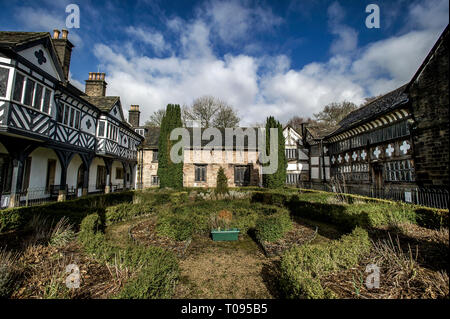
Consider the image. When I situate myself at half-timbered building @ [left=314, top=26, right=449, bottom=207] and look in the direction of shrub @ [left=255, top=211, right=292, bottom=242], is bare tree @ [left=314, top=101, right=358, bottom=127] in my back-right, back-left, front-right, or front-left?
back-right

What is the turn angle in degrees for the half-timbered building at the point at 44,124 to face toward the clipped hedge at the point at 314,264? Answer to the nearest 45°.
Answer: approximately 45° to its right

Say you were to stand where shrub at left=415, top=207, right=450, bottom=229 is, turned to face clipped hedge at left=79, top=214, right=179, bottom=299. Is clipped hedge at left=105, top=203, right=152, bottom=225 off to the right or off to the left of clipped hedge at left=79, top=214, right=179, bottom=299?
right

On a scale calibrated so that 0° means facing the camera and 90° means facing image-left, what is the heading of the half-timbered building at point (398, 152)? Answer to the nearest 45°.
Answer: approximately 45°

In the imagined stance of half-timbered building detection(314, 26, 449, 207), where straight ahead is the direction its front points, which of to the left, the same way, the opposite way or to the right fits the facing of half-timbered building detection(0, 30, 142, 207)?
the opposite way

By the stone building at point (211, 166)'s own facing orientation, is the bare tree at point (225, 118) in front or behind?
behind

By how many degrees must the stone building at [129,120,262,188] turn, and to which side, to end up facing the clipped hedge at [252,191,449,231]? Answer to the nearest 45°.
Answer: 0° — it already faces it

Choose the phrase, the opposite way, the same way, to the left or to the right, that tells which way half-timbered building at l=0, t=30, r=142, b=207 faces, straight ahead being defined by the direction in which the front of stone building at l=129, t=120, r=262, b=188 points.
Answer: to the left

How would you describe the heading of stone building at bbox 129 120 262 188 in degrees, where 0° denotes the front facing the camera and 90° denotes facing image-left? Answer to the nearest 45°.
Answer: approximately 0°

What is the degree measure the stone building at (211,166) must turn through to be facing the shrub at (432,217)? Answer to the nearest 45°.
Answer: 0° — it already faces it

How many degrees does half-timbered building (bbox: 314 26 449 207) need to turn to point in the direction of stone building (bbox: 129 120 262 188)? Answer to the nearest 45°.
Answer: approximately 45° to its right

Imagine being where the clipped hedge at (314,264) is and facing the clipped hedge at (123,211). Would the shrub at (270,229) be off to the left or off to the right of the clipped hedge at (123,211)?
right

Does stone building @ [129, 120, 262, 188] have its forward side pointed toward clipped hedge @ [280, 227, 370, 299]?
yes
